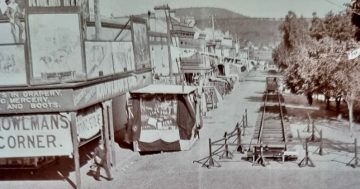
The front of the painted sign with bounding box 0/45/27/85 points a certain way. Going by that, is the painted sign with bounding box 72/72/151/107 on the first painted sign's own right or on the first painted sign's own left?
on the first painted sign's own left

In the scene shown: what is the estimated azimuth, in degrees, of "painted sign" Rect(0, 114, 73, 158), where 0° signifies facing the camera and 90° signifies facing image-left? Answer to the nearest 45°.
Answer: approximately 0°

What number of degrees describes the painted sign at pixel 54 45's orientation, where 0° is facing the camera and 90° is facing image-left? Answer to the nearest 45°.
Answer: approximately 0°

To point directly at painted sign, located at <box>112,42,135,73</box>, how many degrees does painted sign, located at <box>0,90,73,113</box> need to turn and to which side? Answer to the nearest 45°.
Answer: approximately 135° to its left
